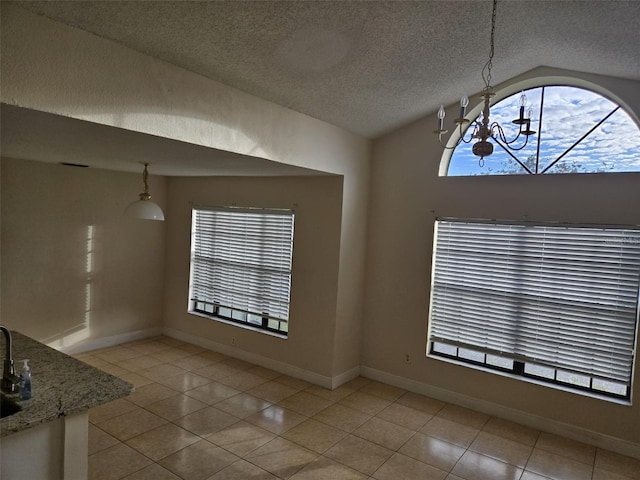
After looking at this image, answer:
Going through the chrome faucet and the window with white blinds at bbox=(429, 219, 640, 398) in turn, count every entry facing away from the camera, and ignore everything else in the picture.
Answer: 0

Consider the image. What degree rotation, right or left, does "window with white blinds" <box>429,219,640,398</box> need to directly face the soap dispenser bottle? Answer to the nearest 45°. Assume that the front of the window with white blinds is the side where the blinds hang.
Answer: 0° — it already faces it

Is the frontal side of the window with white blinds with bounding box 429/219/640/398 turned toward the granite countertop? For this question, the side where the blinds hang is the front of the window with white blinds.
yes

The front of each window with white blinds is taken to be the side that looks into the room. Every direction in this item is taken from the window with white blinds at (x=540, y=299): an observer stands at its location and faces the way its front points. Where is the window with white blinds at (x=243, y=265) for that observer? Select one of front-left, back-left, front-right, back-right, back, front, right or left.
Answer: front-right

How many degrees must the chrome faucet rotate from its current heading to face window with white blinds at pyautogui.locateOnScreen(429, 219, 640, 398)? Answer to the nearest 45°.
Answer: approximately 135° to its left

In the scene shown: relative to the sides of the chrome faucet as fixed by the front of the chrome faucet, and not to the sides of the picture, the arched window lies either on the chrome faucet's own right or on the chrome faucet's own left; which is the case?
on the chrome faucet's own left

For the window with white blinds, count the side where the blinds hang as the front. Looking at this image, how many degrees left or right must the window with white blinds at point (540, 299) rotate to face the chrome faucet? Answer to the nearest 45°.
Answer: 0° — it already faces it

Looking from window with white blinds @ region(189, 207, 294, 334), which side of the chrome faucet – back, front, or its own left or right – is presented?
back

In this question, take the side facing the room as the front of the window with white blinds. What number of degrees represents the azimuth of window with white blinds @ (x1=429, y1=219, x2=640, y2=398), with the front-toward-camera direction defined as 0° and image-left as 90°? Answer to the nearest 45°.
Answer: approximately 45°
